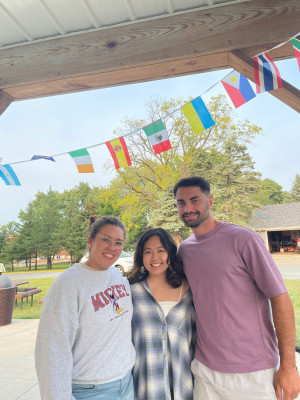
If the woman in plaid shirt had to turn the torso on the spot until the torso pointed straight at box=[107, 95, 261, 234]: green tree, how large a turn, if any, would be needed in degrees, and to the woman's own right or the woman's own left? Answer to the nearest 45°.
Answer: approximately 180°

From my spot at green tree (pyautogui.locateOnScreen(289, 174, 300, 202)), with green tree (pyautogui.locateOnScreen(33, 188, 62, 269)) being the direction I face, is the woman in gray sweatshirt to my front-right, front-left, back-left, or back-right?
front-left

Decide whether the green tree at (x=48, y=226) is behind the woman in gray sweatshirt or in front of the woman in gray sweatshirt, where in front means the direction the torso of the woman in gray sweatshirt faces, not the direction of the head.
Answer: behind

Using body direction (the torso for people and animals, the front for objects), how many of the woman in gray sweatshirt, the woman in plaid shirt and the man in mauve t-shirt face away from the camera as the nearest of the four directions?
0

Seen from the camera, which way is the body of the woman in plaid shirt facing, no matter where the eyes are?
toward the camera

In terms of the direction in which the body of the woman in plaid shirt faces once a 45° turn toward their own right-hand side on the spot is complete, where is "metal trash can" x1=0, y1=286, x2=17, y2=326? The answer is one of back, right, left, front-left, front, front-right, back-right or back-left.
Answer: right

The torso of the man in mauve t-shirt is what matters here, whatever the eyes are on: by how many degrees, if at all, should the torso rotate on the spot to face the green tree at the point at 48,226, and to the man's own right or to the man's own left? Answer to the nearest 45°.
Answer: approximately 90° to the man's own right

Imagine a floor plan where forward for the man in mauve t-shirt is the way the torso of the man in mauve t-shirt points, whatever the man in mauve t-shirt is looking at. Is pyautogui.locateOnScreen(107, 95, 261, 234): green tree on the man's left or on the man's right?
on the man's right

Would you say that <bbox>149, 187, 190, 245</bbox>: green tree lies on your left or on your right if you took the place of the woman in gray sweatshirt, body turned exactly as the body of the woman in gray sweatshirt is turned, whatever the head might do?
on your left

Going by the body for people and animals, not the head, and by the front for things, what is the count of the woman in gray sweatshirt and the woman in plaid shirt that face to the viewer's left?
0

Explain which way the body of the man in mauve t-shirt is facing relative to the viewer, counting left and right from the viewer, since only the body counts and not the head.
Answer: facing the viewer and to the left of the viewer

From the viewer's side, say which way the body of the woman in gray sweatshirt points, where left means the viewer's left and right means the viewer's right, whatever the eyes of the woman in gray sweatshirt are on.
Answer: facing the viewer and to the right of the viewer

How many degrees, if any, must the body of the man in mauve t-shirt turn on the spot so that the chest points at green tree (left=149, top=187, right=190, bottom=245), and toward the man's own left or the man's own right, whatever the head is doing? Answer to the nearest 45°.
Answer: approximately 135° to the man's own right

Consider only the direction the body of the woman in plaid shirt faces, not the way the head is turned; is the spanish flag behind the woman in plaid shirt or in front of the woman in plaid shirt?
behind
